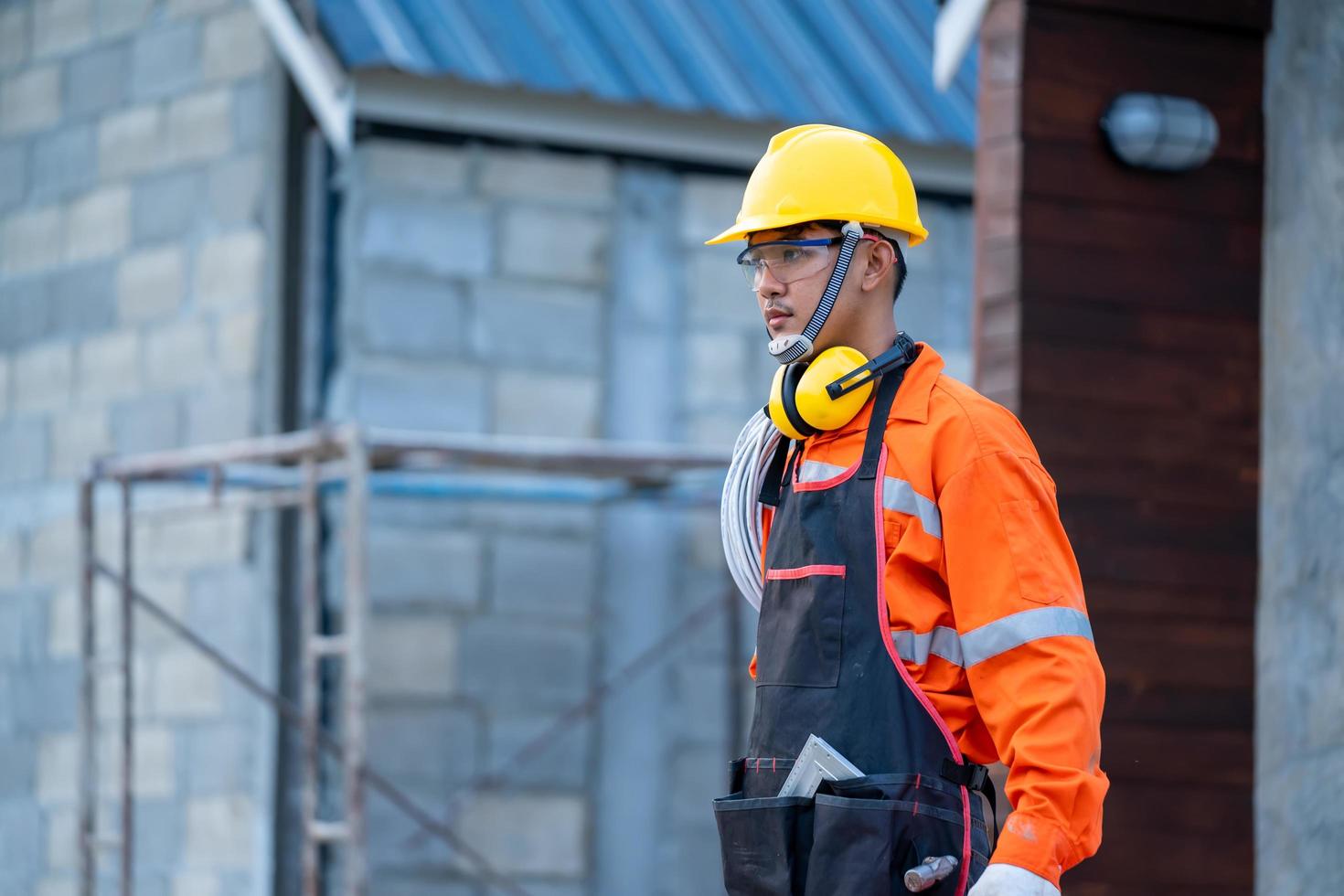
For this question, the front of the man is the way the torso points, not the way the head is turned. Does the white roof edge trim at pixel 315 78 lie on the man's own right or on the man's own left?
on the man's own right

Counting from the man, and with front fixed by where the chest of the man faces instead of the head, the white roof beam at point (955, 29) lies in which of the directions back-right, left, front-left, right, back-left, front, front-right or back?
back-right

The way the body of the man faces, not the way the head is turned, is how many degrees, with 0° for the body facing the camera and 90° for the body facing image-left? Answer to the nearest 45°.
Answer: approximately 45°
